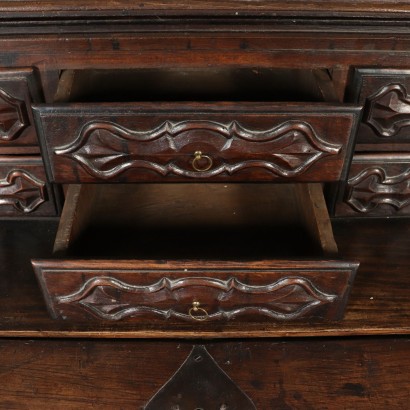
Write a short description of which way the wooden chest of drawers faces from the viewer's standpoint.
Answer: facing the viewer
